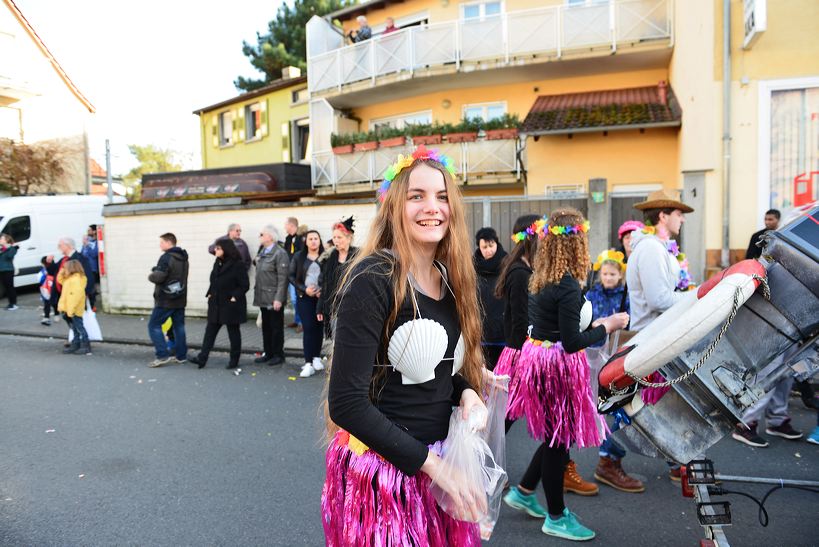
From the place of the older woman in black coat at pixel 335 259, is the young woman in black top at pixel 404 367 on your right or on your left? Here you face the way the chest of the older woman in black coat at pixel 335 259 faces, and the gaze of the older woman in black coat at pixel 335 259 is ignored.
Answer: on your left

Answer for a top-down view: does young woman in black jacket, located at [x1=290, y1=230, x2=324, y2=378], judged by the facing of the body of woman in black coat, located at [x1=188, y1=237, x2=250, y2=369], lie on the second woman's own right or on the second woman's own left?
on the second woman's own left

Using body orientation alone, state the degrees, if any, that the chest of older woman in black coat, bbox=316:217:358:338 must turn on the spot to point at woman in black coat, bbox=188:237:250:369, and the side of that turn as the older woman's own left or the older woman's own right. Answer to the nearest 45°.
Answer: approximately 90° to the older woman's own right

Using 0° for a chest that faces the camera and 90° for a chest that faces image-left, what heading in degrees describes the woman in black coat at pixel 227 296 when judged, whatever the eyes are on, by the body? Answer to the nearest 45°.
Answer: approximately 45°

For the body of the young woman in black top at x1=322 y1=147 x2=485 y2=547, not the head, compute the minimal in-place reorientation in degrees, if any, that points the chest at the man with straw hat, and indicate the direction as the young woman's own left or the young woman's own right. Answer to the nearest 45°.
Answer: approximately 90° to the young woman's own left

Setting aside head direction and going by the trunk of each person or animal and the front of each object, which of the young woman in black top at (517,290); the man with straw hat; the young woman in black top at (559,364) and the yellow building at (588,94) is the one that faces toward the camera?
the yellow building

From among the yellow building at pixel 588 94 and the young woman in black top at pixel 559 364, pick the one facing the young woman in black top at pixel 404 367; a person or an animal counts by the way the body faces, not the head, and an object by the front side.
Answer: the yellow building
